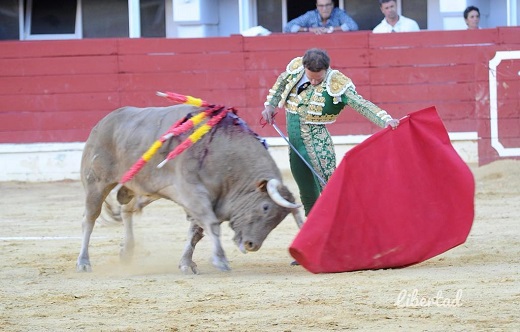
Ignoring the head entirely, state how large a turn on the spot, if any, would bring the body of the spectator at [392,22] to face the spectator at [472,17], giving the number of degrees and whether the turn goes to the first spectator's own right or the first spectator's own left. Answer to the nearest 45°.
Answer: approximately 90° to the first spectator's own left

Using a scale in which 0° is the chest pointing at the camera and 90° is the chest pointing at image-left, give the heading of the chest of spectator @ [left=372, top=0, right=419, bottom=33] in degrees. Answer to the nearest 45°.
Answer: approximately 0°

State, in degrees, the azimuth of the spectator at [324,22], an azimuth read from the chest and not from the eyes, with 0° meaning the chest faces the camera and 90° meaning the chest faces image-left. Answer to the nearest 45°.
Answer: approximately 0°

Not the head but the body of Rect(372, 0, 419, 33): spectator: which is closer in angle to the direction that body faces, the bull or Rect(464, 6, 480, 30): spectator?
the bull

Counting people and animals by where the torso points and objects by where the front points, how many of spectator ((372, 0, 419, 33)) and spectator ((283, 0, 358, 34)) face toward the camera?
2
